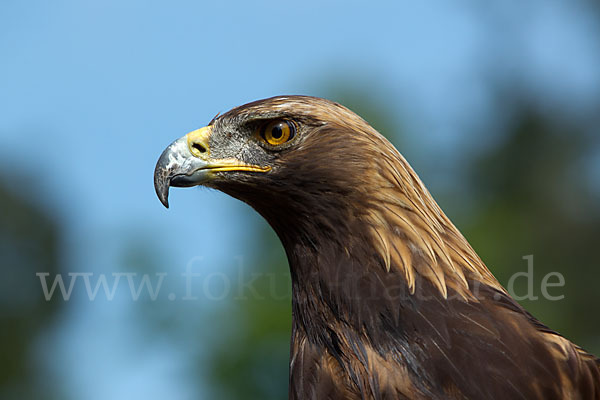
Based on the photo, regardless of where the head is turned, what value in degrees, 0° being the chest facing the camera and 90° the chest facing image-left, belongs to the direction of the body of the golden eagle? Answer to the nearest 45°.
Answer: approximately 90°
